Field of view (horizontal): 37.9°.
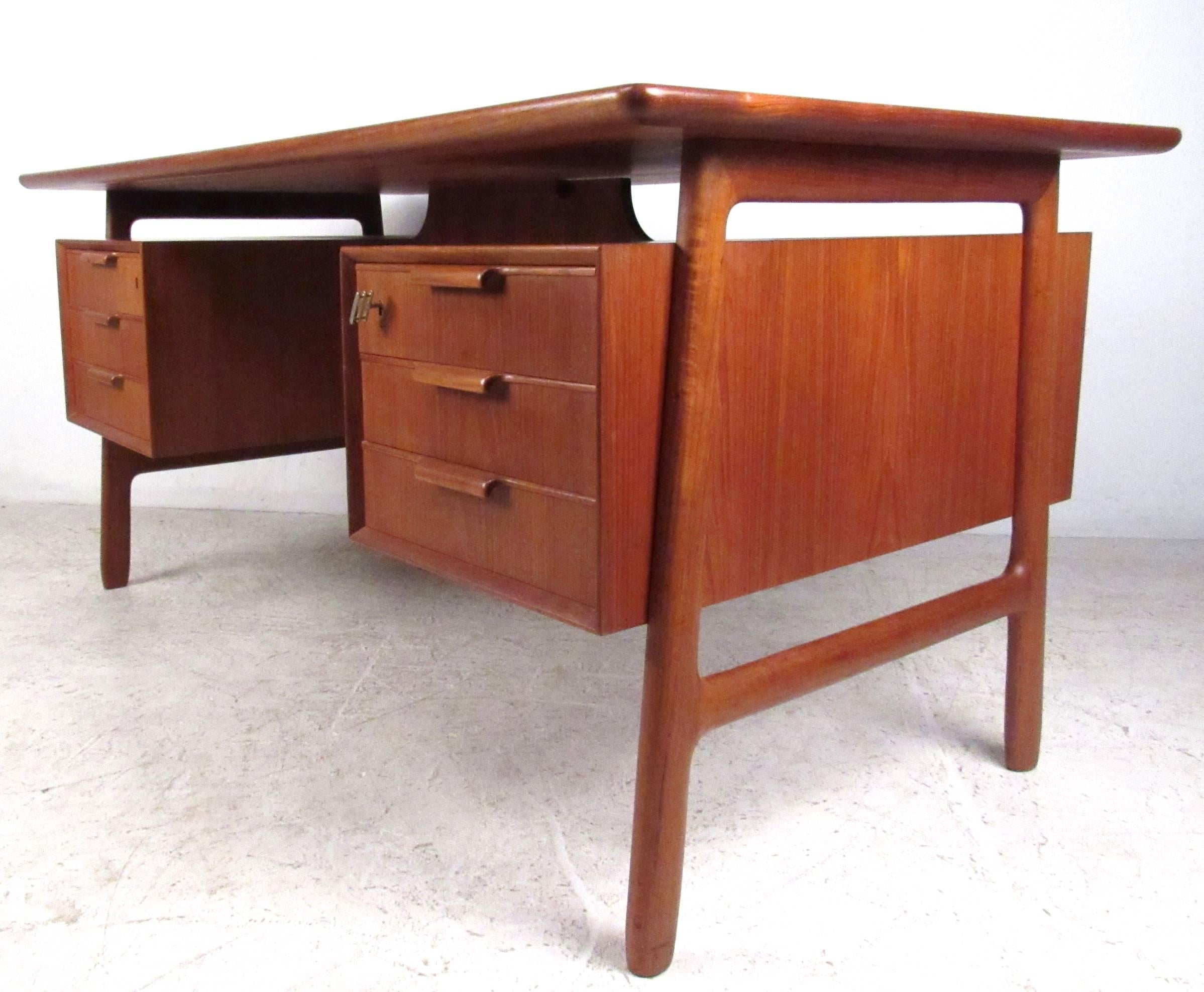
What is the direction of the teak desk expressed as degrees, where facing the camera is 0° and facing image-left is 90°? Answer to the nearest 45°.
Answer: approximately 45°
